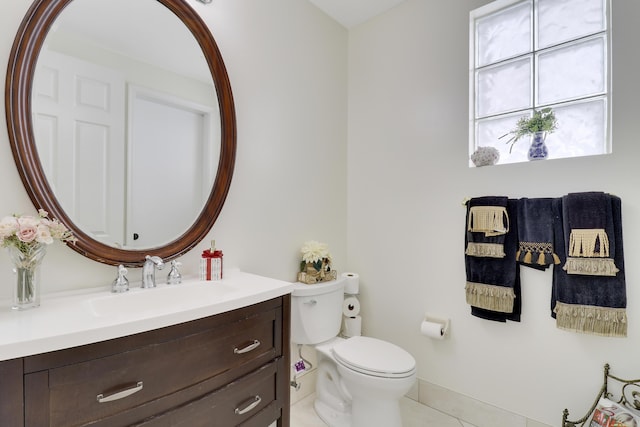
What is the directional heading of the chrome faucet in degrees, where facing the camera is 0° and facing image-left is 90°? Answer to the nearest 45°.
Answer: approximately 315°

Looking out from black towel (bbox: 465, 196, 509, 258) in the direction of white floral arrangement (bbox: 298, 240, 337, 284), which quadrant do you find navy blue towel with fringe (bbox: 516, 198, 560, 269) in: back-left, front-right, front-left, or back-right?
back-left

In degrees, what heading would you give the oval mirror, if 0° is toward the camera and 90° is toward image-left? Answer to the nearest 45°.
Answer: approximately 315°

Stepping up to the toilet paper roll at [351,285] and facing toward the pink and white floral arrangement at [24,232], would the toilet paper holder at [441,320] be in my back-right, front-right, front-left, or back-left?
back-left

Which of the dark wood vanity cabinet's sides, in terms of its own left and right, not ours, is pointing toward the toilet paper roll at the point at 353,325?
left

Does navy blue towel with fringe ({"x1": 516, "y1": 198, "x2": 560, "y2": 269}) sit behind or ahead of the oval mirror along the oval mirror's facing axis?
ahead

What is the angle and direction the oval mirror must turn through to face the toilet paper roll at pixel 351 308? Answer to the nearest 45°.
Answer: approximately 45° to its left

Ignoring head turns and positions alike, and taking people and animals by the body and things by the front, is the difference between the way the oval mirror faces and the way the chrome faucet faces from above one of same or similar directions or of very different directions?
same or similar directions

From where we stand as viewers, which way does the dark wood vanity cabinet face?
facing the viewer and to the right of the viewer

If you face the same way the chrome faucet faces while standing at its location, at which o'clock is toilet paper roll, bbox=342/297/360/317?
The toilet paper roll is roughly at 10 o'clock from the chrome faucet.

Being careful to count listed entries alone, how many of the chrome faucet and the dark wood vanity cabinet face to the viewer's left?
0

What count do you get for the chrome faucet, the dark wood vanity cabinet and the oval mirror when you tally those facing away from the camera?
0

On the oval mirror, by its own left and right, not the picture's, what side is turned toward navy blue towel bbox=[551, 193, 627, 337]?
front
